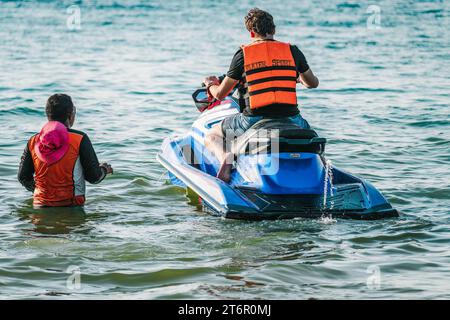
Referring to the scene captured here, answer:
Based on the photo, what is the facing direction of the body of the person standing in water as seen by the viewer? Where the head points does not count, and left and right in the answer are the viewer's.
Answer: facing away from the viewer and to the right of the viewer

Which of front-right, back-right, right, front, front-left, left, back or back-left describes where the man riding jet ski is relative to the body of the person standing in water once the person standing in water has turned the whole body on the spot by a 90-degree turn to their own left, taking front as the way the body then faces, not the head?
back-right

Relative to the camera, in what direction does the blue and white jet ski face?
facing away from the viewer and to the left of the viewer

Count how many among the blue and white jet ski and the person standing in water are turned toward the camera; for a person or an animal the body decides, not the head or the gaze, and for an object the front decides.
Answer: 0

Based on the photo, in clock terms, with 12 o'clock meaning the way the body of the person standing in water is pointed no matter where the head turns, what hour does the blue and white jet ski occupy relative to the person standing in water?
The blue and white jet ski is roughly at 2 o'clock from the person standing in water.

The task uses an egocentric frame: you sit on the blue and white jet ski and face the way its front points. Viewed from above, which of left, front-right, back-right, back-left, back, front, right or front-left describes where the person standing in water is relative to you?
front-left
